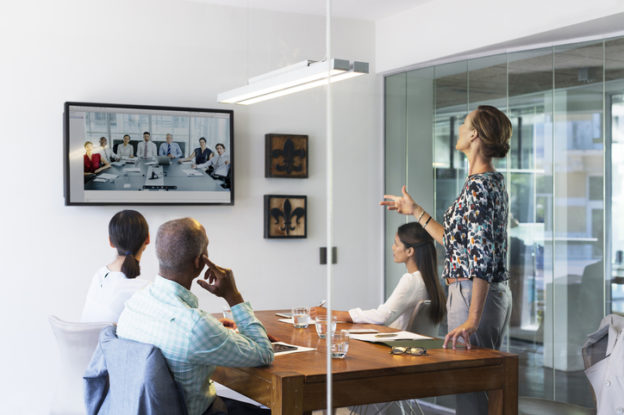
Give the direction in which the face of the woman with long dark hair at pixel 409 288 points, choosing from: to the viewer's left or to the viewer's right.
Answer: to the viewer's left

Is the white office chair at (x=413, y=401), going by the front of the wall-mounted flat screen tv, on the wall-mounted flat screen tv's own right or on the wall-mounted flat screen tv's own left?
on the wall-mounted flat screen tv's own left

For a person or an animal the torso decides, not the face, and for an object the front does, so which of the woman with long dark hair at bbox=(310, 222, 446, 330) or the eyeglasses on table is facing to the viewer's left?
the woman with long dark hair

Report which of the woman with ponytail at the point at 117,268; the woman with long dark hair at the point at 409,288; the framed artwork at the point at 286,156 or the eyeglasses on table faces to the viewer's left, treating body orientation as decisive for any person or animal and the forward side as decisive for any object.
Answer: the woman with long dark hair at the point at 409,288

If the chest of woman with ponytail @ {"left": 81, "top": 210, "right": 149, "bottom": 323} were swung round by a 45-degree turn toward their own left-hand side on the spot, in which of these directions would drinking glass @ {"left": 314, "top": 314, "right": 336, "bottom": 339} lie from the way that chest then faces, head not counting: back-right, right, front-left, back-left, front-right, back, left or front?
back-right

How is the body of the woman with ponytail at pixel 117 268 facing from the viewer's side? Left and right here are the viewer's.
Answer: facing away from the viewer and to the right of the viewer
